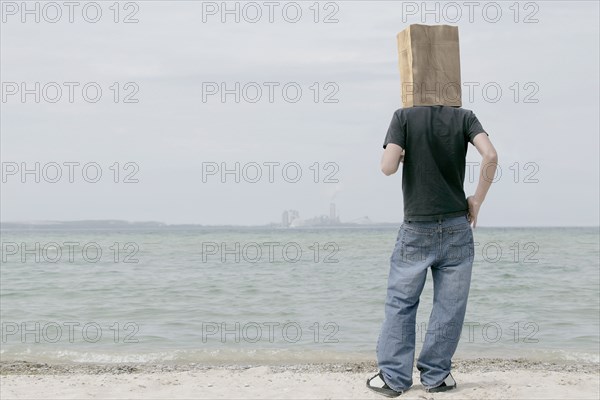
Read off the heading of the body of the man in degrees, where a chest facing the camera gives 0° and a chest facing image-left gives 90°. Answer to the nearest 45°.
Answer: approximately 180°
